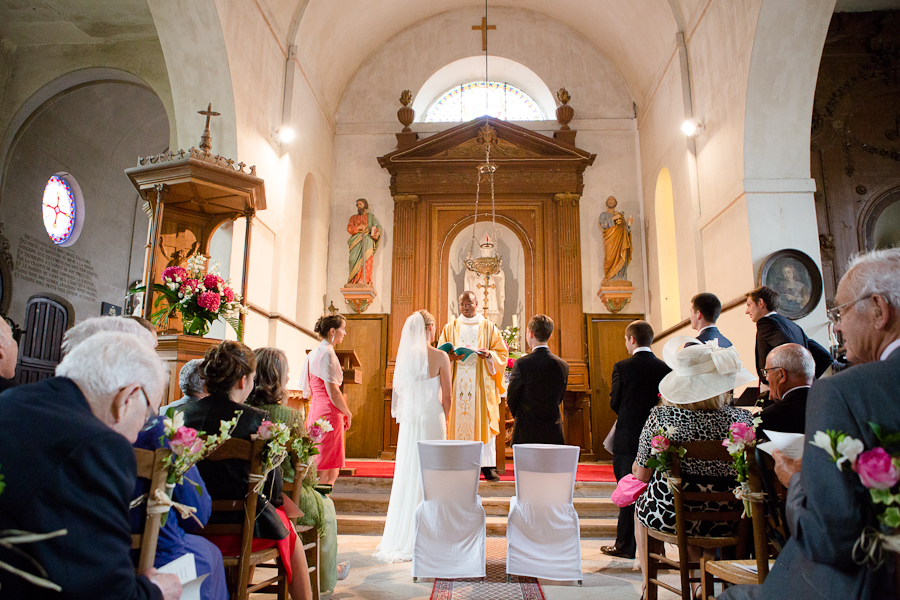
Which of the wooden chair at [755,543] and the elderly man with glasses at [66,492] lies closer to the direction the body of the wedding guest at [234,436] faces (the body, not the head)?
the wooden chair

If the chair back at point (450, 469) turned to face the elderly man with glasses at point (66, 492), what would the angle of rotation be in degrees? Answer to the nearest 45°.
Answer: approximately 180°

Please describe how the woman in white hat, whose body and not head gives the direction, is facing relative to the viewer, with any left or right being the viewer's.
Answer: facing away from the viewer

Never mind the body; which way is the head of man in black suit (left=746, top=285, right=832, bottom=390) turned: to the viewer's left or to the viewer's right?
to the viewer's left

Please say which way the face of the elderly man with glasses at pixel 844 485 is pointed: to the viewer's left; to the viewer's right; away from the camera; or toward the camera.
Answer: to the viewer's left

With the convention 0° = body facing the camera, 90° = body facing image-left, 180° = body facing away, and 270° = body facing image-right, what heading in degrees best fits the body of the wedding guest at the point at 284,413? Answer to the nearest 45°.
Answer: approximately 225°

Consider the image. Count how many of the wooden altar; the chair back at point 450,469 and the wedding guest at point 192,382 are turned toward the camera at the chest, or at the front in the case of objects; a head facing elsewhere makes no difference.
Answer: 1

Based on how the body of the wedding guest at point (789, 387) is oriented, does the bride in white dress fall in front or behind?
in front

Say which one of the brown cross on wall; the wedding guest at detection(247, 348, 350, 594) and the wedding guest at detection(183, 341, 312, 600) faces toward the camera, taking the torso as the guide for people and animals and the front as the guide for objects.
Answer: the brown cross on wall

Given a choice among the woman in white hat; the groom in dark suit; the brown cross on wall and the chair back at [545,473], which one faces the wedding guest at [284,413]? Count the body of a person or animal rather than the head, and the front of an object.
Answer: the brown cross on wall
